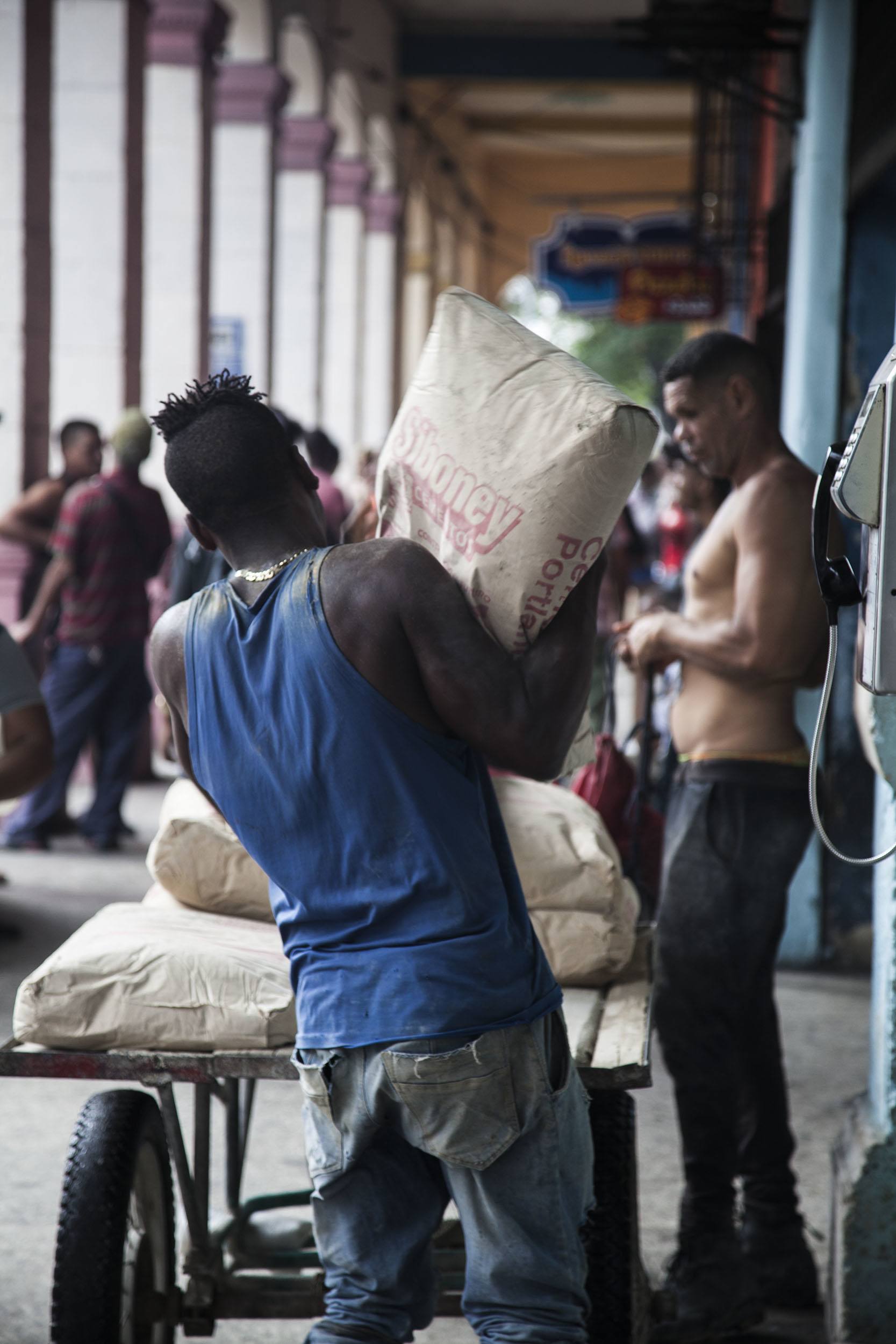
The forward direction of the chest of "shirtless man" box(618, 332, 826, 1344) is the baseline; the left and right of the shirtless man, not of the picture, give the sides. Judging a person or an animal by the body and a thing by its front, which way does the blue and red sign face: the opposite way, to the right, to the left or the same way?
to the left

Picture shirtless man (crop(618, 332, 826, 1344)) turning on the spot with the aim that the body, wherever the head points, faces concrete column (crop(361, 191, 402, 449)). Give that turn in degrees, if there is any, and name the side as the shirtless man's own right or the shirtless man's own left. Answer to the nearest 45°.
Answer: approximately 90° to the shirtless man's own right

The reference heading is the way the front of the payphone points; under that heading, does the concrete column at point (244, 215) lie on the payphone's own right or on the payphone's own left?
on the payphone's own right

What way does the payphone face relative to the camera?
to the viewer's left

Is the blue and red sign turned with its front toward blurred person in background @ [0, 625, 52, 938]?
yes

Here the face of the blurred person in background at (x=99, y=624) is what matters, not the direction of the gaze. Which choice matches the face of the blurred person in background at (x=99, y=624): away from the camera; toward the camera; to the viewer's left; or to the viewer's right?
away from the camera

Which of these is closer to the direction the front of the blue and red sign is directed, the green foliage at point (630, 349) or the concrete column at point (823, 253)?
the concrete column

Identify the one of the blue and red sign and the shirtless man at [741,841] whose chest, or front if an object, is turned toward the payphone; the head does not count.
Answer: the blue and red sign

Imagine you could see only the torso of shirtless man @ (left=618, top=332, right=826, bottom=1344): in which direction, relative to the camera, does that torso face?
to the viewer's left
